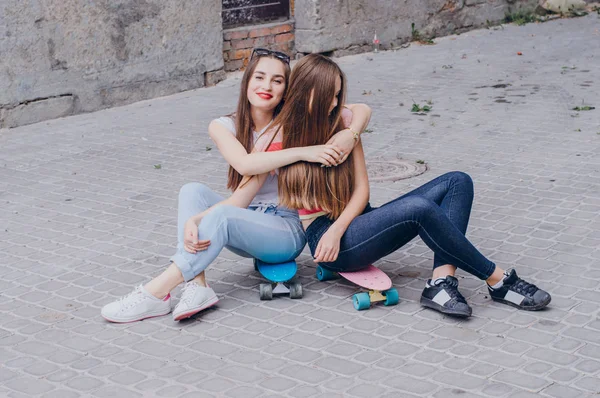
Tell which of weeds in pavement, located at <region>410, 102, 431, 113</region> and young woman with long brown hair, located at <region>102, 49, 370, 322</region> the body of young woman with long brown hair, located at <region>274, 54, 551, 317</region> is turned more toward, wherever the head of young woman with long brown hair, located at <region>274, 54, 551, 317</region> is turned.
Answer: the weeds in pavement

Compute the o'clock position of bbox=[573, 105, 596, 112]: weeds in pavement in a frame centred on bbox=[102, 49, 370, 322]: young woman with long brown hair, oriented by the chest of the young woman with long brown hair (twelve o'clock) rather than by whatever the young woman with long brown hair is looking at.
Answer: The weeds in pavement is roughly at 6 o'clock from the young woman with long brown hair.

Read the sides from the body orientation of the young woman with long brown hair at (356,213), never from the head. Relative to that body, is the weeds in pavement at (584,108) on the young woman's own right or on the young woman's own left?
on the young woman's own left

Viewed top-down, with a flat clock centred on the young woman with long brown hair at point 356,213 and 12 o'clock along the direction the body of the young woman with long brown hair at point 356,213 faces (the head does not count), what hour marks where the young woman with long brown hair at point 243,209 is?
the young woman with long brown hair at point 243,209 is roughly at 6 o'clock from the young woman with long brown hair at point 356,213.

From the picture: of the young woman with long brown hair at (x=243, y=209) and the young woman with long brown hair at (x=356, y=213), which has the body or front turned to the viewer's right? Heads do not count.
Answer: the young woman with long brown hair at (x=356, y=213)

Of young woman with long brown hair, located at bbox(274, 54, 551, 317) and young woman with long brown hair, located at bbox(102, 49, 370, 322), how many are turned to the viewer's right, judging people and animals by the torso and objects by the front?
1

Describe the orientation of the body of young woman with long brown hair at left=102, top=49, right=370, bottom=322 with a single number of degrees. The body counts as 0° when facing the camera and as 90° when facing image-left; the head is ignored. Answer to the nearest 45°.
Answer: approximately 45°

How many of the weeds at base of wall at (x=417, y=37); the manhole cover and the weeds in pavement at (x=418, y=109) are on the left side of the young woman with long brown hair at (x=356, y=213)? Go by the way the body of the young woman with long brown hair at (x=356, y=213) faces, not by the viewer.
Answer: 3

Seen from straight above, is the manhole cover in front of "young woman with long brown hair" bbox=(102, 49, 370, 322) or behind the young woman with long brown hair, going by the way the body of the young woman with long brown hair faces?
behind

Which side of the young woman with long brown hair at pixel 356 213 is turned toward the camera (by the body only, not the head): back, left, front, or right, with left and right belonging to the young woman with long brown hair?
right

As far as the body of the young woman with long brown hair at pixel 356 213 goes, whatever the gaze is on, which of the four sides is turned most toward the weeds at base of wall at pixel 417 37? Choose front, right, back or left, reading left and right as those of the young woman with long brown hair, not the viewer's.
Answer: left
